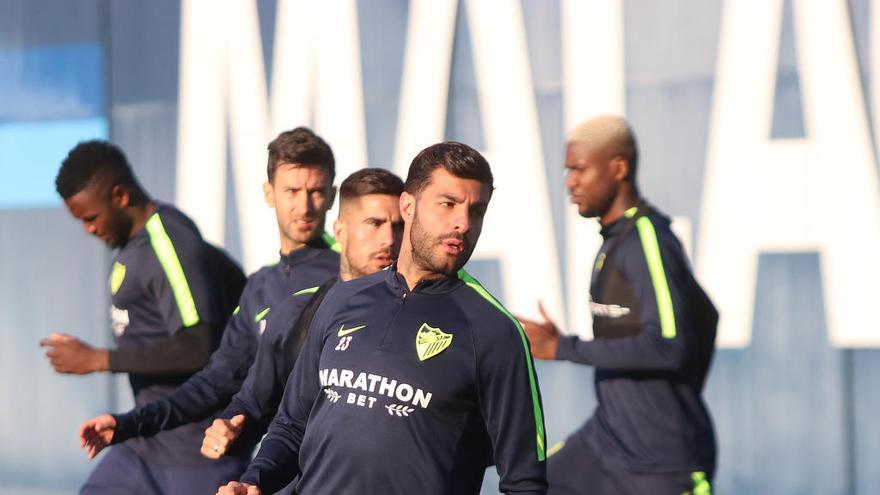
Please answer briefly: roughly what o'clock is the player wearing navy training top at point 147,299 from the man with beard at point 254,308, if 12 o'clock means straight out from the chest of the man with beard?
The player wearing navy training top is roughly at 3 o'clock from the man with beard.

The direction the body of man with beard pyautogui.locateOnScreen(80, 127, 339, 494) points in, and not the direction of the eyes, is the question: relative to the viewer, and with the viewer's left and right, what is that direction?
facing the viewer and to the left of the viewer

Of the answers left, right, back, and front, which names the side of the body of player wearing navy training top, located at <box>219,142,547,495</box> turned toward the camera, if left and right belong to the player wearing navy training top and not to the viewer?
front

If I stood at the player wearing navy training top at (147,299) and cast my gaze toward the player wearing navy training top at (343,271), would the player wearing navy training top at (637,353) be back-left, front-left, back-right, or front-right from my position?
front-left

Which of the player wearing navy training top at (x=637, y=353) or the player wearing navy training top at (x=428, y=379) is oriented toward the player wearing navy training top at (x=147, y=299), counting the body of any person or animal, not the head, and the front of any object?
the player wearing navy training top at (x=637, y=353)

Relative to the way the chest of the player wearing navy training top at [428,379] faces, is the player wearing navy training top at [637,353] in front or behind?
behind

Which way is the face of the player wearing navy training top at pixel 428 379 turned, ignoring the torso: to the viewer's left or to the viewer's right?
to the viewer's right

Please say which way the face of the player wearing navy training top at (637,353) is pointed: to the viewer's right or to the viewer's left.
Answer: to the viewer's left

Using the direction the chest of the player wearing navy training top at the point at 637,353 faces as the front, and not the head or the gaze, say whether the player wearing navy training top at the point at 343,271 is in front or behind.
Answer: in front

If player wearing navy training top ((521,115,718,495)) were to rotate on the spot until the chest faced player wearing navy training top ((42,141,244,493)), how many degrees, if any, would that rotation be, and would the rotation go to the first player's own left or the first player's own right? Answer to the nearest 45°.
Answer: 0° — they already face them

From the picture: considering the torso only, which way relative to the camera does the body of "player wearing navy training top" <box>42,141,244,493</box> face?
to the viewer's left

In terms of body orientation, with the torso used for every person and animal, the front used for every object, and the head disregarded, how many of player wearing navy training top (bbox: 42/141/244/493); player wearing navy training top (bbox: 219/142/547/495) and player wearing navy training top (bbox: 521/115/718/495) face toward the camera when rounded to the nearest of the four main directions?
1

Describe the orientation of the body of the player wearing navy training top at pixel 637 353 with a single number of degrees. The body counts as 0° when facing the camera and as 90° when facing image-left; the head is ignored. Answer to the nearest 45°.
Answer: approximately 90°

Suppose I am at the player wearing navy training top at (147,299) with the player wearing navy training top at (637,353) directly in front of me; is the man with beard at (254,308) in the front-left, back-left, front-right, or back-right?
front-right

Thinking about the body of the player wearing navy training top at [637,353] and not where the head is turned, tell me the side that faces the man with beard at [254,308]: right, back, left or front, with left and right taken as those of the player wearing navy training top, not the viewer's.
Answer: front
